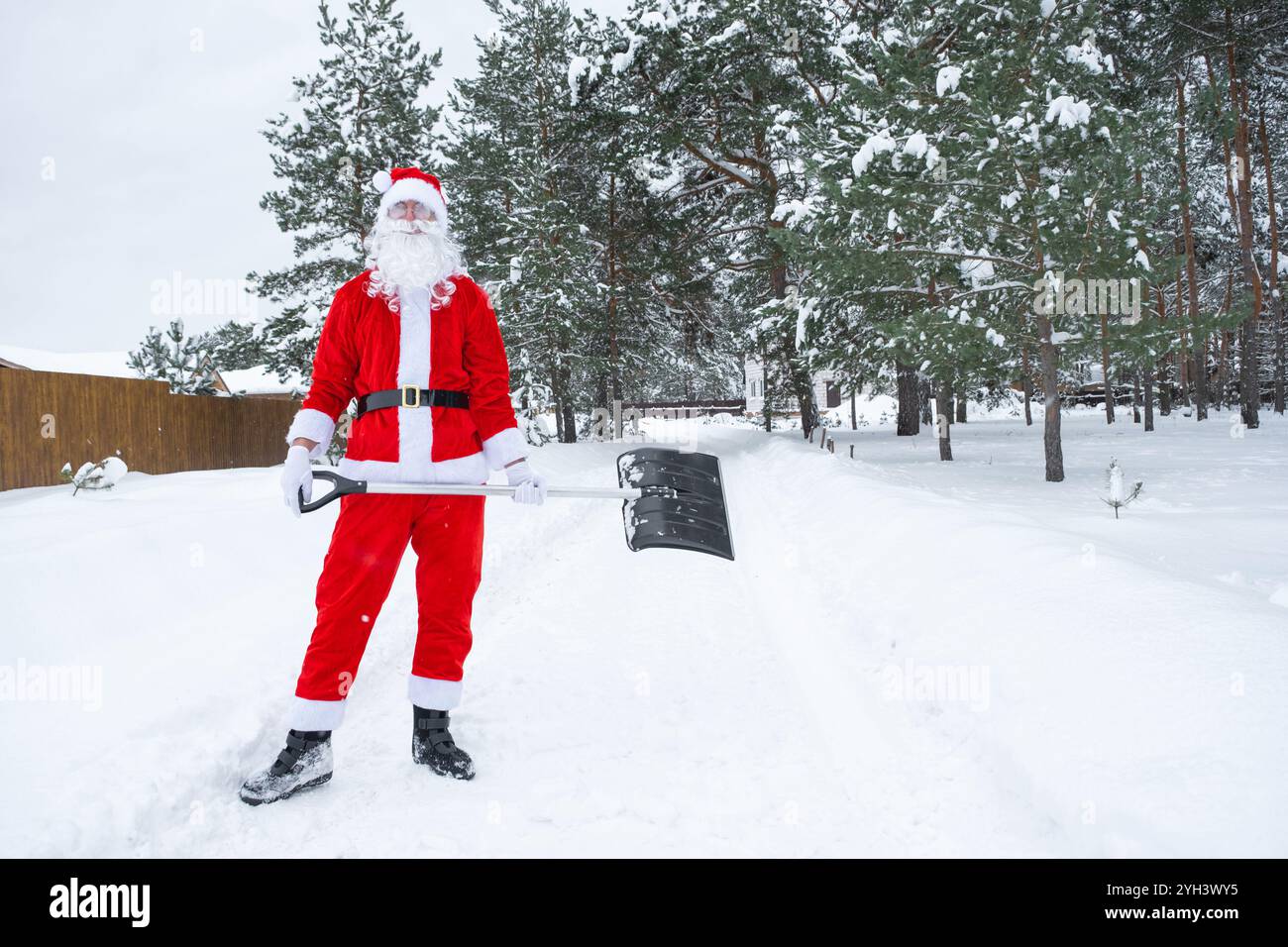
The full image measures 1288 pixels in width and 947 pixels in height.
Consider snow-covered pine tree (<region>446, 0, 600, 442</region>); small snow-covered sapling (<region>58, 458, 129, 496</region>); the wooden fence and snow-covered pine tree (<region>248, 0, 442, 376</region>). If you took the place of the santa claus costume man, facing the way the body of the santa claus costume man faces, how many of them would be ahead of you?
0

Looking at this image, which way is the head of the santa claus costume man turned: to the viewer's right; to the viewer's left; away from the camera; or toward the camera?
toward the camera

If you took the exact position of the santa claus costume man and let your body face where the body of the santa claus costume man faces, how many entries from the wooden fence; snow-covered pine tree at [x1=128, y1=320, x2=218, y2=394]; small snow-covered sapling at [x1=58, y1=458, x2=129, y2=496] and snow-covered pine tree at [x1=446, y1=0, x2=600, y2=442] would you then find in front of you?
0

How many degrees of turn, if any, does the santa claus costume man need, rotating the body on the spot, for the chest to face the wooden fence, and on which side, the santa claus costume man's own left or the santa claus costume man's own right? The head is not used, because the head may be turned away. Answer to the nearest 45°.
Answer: approximately 180°

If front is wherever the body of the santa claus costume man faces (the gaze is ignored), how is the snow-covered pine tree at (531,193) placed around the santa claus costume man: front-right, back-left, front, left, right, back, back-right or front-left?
back

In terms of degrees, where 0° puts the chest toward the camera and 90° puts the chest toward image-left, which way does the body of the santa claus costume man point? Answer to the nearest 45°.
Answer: approximately 0°

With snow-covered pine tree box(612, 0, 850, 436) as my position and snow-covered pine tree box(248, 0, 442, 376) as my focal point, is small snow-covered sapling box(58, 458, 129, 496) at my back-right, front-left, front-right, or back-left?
front-left

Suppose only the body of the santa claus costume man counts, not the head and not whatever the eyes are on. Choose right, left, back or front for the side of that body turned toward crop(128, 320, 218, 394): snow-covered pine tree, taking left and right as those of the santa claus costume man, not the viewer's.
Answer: back

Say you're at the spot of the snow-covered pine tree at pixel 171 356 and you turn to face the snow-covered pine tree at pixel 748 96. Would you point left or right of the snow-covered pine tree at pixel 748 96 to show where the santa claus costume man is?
right

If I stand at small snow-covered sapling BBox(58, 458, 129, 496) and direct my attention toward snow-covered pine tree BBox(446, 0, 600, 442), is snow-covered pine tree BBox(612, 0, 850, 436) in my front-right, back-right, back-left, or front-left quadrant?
front-right

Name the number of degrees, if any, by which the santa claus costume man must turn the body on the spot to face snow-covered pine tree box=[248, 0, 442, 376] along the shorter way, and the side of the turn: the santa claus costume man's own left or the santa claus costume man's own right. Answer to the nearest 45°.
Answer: approximately 180°
